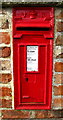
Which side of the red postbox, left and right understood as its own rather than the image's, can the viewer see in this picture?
front
